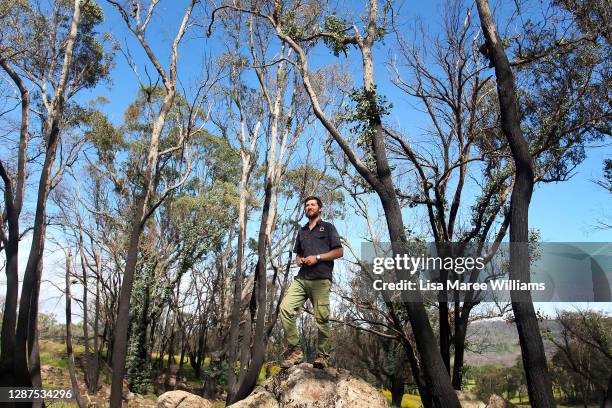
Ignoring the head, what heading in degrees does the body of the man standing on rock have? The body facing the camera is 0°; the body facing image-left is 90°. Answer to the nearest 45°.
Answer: approximately 45°

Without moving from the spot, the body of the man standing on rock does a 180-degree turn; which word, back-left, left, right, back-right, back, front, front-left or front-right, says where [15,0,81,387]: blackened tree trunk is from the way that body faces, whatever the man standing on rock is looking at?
left

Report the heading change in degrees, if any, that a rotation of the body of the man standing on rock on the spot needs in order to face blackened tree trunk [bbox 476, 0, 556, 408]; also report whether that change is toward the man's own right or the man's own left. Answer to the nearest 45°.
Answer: approximately 135° to the man's own left

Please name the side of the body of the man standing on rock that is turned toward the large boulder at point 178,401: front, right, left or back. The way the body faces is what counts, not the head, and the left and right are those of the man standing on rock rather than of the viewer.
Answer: right

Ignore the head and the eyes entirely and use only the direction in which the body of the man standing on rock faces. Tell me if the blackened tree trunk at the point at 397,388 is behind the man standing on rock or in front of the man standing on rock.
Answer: behind
